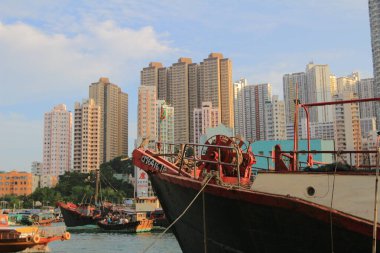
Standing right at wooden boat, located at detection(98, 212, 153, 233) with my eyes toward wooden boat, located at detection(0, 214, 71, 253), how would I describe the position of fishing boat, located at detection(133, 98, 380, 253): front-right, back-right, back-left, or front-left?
front-left

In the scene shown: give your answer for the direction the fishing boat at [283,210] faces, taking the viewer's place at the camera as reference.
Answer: facing to the left of the viewer

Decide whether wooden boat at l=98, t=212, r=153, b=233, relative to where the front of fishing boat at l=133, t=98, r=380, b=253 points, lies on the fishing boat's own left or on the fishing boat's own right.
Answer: on the fishing boat's own right

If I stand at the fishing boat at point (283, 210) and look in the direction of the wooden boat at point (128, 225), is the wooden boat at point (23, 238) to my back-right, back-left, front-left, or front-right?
front-left

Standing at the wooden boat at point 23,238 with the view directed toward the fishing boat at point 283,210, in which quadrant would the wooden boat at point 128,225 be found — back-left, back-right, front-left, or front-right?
back-left
